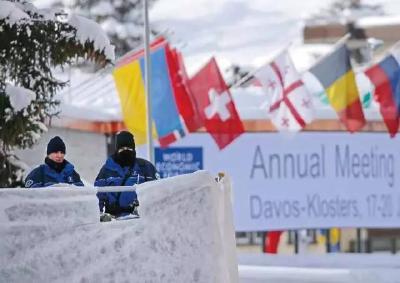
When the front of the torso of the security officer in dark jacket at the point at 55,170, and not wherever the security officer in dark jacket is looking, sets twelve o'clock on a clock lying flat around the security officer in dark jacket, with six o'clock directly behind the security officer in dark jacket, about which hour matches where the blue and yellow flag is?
The blue and yellow flag is roughly at 8 o'clock from the security officer in dark jacket.

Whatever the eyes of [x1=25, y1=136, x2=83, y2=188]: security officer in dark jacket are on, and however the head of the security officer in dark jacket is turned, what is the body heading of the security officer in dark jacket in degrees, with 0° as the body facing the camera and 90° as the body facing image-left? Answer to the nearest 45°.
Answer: approximately 315°

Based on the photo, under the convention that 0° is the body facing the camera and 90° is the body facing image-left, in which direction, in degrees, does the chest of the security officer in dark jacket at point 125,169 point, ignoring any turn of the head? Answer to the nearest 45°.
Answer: approximately 0°

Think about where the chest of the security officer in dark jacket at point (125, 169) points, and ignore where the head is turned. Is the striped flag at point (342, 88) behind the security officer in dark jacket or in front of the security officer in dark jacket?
behind

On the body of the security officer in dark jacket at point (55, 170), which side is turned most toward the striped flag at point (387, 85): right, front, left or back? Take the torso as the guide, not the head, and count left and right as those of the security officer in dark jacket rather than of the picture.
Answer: left

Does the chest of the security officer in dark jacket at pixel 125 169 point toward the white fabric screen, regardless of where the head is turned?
yes
